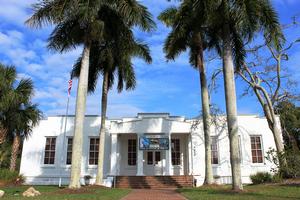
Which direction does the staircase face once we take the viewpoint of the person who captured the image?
facing the viewer

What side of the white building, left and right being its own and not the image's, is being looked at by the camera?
front

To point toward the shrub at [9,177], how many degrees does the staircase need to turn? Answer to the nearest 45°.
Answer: approximately 90° to its right

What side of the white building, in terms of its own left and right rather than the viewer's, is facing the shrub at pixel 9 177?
right

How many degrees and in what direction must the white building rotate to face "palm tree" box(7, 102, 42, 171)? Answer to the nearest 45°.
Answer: approximately 90° to its right

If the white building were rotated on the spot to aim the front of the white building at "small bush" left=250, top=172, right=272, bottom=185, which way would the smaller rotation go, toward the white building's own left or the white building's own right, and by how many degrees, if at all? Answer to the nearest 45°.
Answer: approximately 45° to the white building's own left

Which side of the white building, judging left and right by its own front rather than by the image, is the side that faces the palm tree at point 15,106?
right

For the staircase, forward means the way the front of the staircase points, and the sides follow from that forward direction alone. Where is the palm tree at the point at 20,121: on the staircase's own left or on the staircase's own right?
on the staircase's own right

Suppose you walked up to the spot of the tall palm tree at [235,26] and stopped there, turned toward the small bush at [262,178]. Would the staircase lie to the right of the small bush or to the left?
left

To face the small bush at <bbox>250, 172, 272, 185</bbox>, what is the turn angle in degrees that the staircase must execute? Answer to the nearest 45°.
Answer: approximately 90° to its left
